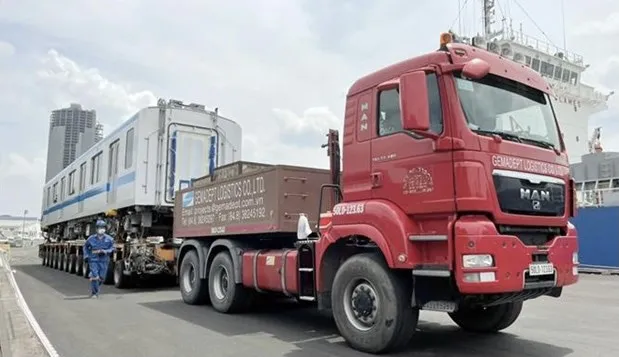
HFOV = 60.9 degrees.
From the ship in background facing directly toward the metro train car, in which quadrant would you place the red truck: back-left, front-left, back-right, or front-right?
front-left

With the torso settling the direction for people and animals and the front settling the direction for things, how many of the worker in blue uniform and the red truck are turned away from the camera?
0

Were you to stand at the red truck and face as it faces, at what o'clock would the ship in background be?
The ship in background is roughly at 8 o'clock from the red truck.

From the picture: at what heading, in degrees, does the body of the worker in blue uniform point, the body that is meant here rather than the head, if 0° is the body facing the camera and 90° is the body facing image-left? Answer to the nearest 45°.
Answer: approximately 0°

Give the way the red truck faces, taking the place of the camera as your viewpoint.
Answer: facing the viewer and to the right of the viewer

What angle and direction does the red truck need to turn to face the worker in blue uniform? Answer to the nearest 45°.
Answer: approximately 180°

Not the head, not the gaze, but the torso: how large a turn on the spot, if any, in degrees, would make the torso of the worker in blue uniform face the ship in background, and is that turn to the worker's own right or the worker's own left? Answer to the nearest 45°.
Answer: approximately 90° to the worker's own left

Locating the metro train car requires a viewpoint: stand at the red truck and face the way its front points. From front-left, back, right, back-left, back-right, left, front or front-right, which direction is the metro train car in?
back
